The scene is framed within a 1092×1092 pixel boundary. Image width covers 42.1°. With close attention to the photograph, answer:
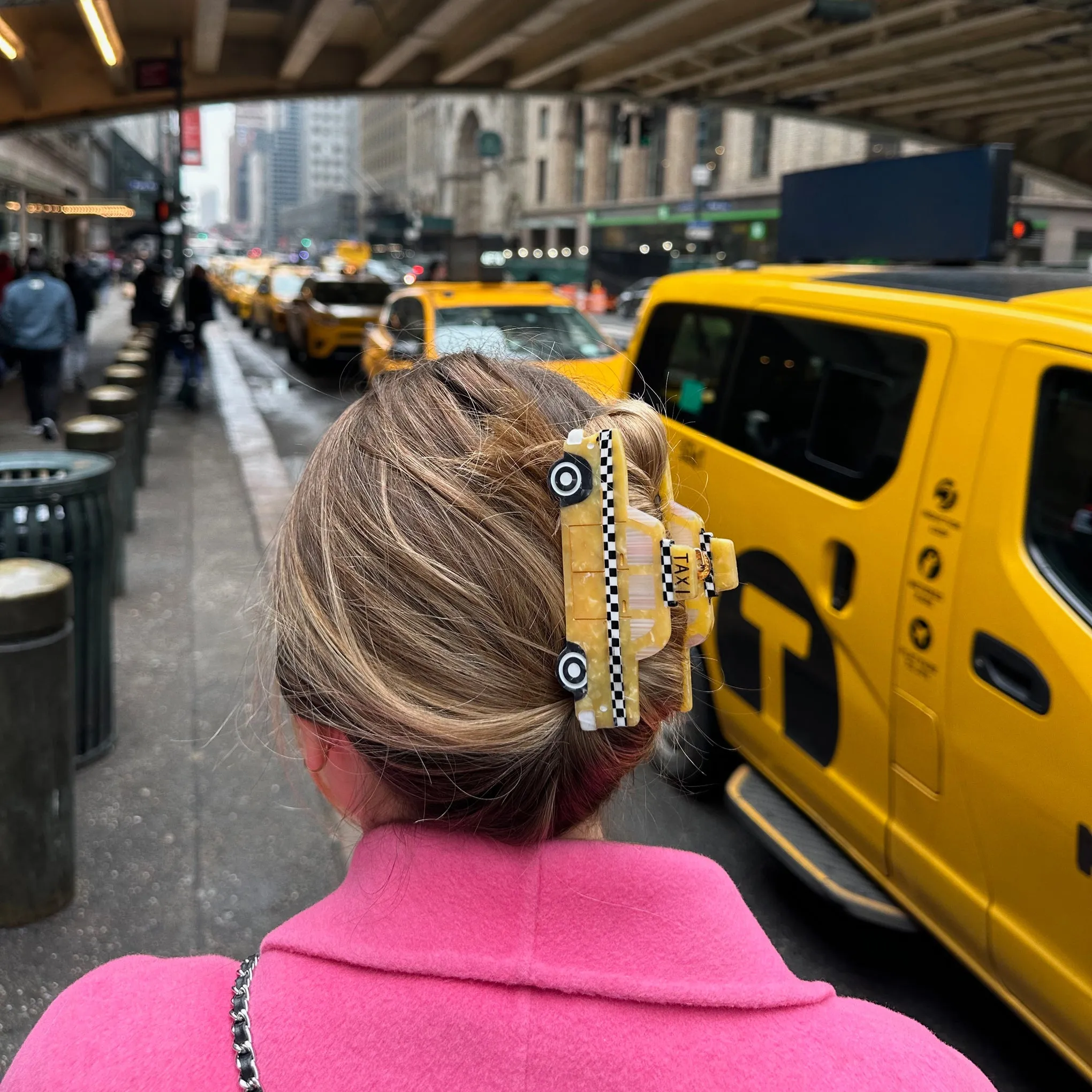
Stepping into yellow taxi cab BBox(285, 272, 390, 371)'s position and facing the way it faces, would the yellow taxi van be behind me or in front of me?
in front

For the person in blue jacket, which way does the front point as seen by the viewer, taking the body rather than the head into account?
away from the camera

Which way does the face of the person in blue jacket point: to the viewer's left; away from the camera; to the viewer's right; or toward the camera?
away from the camera

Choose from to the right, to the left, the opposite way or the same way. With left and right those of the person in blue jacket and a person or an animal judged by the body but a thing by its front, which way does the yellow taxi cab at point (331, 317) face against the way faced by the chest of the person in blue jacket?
the opposite way

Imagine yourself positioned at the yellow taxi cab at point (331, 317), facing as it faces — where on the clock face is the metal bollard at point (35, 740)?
The metal bollard is roughly at 12 o'clock from the yellow taxi cab.

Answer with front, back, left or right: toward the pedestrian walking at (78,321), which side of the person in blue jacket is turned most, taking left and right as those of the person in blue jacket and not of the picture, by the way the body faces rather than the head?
front

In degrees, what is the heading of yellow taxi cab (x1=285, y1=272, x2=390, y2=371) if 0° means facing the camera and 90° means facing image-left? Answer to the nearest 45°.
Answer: approximately 0°

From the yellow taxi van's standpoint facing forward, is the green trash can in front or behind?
behind

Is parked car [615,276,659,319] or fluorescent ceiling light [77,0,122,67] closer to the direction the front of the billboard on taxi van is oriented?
the fluorescent ceiling light
